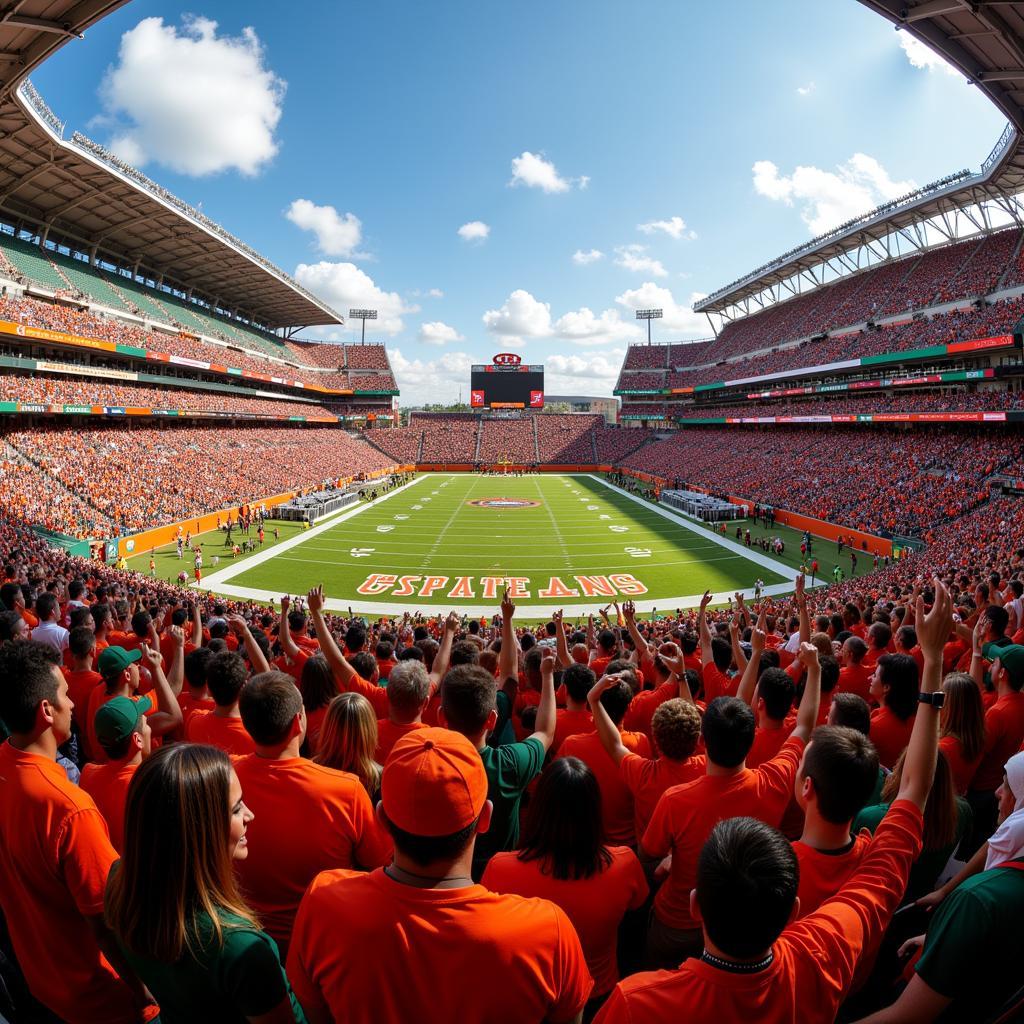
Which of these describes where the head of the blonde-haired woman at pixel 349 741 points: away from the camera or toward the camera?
away from the camera

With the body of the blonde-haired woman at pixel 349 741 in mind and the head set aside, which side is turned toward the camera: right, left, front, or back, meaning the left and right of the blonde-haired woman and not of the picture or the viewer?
back
